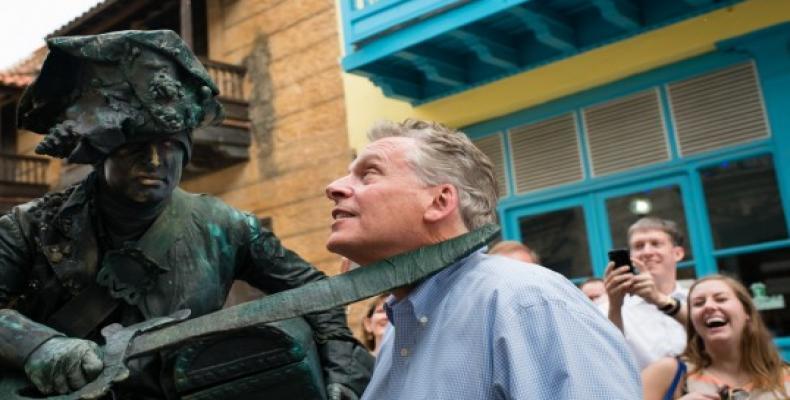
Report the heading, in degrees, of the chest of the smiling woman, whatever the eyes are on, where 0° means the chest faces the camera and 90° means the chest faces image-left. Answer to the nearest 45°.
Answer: approximately 0°

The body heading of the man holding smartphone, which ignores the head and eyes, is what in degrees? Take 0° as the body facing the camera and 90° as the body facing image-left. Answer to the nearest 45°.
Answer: approximately 45°

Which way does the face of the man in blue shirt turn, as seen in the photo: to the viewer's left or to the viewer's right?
to the viewer's left
